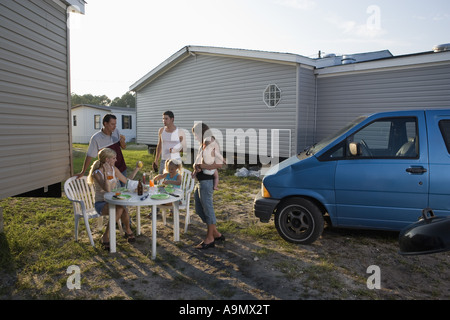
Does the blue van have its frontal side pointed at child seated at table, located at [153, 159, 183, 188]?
yes

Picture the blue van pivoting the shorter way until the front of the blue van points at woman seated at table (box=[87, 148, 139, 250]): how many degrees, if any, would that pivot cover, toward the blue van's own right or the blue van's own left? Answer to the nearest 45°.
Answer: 0° — it already faces them

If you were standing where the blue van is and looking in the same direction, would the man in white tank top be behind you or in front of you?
in front

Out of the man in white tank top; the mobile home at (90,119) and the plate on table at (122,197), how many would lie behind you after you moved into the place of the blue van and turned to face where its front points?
0

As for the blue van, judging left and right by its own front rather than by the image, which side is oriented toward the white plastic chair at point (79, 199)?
front

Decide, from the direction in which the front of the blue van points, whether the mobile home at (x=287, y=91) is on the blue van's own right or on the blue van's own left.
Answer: on the blue van's own right

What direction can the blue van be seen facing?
to the viewer's left

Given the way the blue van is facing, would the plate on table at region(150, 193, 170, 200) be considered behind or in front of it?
in front
